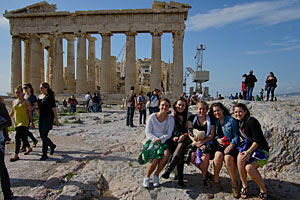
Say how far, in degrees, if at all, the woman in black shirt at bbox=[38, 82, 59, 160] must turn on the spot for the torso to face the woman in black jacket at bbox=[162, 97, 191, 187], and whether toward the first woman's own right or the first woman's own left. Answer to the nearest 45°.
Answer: approximately 90° to the first woman's own left

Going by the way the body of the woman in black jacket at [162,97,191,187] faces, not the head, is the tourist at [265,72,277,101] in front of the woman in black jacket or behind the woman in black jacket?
behind

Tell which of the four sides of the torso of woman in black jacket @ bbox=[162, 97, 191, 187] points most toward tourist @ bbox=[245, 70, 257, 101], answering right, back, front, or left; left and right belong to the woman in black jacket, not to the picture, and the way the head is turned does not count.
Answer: back

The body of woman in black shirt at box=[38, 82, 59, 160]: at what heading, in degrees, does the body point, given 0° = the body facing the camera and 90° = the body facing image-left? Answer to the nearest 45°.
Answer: approximately 45°

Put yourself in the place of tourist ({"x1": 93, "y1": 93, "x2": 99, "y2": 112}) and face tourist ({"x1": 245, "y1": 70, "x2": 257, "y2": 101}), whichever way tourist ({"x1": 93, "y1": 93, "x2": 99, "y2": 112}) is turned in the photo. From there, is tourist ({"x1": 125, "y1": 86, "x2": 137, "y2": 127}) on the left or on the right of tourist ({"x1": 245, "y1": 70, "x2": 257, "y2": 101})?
right

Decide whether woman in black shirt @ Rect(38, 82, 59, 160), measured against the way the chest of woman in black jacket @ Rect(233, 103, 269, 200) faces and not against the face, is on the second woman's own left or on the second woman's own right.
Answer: on the second woman's own right

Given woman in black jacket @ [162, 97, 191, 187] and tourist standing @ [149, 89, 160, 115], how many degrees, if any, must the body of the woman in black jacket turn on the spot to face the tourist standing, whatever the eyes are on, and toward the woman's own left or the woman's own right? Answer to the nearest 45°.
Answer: approximately 180°

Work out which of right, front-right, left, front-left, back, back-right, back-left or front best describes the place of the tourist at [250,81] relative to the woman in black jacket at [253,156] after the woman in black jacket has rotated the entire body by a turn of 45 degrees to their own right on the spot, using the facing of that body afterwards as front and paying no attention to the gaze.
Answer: right

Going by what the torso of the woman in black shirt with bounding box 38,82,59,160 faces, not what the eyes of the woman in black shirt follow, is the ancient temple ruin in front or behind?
behind

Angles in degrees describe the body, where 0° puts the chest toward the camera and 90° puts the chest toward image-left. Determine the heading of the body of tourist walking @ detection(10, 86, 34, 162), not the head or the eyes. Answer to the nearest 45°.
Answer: approximately 45°
